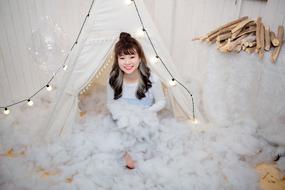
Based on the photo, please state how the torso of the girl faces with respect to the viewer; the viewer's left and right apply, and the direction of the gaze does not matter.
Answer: facing the viewer

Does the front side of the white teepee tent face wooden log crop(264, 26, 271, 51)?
no

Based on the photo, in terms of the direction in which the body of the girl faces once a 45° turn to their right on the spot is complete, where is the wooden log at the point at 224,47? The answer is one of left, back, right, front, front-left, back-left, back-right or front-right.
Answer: back-left

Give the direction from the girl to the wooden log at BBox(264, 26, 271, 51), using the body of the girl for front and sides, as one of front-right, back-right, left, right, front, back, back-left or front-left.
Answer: left

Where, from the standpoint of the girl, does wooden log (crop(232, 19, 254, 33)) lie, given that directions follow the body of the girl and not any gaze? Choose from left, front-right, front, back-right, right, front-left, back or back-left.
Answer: left

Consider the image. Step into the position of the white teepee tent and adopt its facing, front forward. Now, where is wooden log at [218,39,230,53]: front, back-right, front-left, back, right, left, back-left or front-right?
left

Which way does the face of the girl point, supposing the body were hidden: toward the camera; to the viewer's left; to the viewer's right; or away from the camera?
toward the camera

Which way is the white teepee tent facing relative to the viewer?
toward the camera

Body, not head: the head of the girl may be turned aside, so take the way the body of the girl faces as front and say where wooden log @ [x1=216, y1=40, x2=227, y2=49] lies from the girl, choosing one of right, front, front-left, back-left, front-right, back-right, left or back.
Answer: left

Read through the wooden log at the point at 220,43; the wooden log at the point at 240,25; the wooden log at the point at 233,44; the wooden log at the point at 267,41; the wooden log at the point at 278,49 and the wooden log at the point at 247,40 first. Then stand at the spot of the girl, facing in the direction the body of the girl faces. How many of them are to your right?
0

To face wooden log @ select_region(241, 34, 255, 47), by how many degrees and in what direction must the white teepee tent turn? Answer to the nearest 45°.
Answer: approximately 90° to its left

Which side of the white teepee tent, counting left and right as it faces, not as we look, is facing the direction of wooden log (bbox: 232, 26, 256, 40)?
left

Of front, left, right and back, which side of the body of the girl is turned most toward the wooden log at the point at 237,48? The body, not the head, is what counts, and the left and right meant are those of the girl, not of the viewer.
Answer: left

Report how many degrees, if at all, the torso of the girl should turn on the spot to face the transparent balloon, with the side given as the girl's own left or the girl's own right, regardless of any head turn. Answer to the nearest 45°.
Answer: approximately 135° to the girl's own right

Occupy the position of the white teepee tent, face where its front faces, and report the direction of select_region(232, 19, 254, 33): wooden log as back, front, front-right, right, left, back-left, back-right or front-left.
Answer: left
